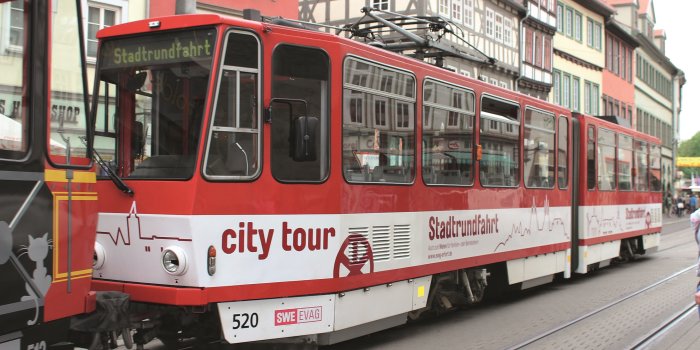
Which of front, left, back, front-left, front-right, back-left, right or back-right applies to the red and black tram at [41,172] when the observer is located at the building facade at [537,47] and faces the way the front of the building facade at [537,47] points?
front-right

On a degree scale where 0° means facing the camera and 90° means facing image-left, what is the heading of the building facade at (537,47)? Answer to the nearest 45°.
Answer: approximately 315°

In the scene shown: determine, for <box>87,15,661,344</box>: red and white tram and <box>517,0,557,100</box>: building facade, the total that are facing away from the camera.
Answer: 0

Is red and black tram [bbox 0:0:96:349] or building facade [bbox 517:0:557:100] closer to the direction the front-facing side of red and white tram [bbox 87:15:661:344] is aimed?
the red and black tram

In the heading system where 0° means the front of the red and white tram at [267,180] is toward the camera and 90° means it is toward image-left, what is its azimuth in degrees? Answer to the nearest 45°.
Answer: approximately 45°

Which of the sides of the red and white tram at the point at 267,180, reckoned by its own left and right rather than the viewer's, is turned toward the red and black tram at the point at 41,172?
front

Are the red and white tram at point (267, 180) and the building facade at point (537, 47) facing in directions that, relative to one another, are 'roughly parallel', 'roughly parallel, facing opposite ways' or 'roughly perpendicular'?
roughly perpendicular

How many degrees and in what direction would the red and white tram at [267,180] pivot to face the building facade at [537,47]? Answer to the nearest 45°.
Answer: approximately 135° to its right

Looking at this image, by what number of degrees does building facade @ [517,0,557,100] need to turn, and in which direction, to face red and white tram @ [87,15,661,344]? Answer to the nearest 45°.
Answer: approximately 45° to its right
